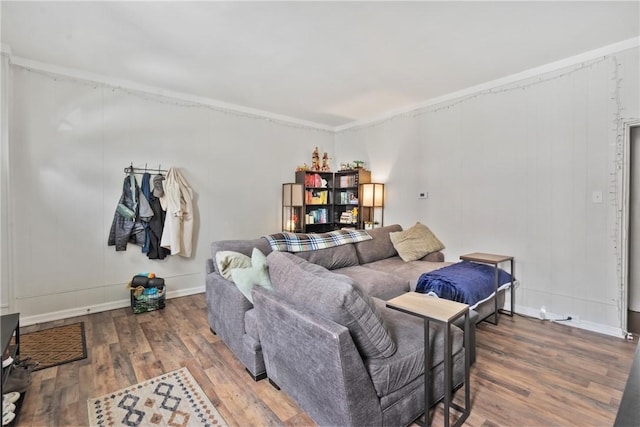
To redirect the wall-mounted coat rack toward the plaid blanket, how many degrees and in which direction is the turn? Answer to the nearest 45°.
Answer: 0° — it already faces it

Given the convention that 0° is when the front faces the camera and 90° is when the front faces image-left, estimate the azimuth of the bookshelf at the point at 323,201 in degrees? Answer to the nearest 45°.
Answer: approximately 0°

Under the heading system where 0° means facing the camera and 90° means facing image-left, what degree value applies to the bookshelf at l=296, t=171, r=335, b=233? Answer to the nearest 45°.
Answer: approximately 315°

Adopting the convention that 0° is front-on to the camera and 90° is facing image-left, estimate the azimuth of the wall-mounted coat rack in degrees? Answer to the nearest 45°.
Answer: approximately 315°

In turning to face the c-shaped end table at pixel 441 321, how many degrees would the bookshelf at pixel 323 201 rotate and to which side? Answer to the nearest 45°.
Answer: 0° — it already faces it
